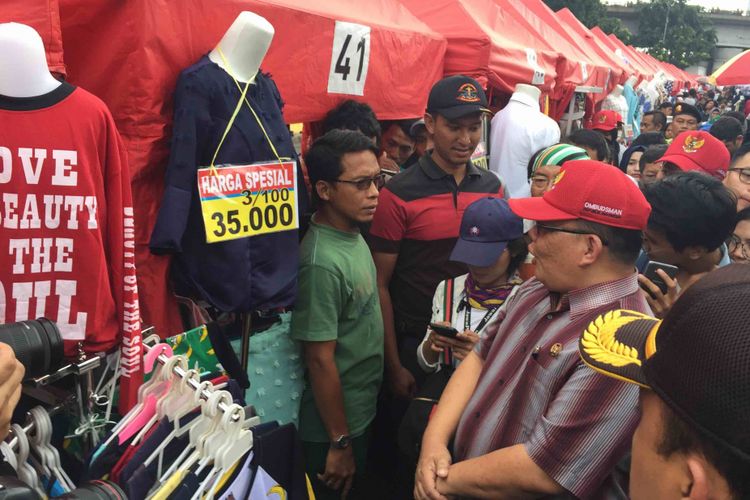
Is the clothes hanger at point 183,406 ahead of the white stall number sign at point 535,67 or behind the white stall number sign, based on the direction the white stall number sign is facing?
ahead

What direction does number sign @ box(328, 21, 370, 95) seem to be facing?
toward the camera

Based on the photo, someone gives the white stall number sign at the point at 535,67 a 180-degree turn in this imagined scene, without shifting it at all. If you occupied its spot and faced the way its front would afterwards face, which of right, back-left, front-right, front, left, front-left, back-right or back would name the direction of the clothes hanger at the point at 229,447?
back

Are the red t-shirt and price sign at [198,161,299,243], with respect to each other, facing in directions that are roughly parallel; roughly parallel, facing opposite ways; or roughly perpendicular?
roughly parallel

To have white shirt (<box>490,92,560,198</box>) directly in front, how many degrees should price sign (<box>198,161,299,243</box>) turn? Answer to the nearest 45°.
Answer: approximately 135° to its left

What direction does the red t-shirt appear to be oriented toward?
toward the camera

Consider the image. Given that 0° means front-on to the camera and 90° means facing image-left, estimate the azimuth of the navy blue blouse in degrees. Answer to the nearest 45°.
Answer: approximately 315°

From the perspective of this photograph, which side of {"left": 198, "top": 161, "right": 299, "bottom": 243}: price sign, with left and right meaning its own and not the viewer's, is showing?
front

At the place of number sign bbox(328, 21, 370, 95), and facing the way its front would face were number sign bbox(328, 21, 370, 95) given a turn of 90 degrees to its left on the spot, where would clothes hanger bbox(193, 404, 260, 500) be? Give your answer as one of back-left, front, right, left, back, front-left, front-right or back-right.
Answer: right

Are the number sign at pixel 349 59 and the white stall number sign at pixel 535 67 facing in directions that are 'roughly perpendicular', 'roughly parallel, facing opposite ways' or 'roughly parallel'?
roughly parallel

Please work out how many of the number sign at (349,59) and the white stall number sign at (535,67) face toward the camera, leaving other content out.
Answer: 2

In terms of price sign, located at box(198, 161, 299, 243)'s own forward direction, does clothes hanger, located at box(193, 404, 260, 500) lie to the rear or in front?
in front
